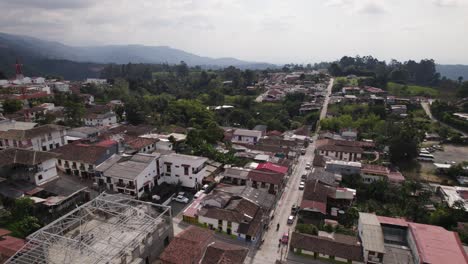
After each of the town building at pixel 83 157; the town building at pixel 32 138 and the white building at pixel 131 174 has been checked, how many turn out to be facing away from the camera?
0

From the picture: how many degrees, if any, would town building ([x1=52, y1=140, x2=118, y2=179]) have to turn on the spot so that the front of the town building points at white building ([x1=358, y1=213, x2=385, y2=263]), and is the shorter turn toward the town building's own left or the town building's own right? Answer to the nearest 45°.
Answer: approximately 90° to the town building's own left

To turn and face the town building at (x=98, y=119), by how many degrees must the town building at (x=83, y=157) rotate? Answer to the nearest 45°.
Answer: approximately 135° to its right

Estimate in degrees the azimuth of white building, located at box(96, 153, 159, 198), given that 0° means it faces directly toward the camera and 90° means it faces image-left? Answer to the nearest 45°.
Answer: approximately 45°

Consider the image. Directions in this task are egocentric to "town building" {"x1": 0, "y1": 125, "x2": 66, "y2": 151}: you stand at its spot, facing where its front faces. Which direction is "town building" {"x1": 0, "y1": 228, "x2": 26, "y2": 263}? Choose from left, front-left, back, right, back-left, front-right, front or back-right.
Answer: front-right

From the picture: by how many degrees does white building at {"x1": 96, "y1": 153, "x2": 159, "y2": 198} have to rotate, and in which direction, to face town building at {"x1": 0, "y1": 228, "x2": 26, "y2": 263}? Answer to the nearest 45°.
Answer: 0° — it already faces it

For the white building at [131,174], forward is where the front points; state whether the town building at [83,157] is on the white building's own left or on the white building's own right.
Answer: on the white building's own right

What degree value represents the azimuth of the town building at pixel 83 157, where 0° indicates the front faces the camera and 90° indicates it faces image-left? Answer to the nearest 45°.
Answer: approximately 45°

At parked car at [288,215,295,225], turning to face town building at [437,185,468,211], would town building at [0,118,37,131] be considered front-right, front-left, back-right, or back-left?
back-left

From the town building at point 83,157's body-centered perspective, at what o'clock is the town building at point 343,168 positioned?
the town building at point 343,168 is roughly at 8 o'clock from the town building at point 83,157.

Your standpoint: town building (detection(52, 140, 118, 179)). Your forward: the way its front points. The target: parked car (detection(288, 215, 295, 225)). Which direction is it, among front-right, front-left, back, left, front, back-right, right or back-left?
left

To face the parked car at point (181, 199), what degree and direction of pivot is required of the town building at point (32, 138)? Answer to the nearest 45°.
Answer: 0° — it already faces it

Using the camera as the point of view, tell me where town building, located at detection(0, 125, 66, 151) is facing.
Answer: facing the viewer and to the right of the viewer
